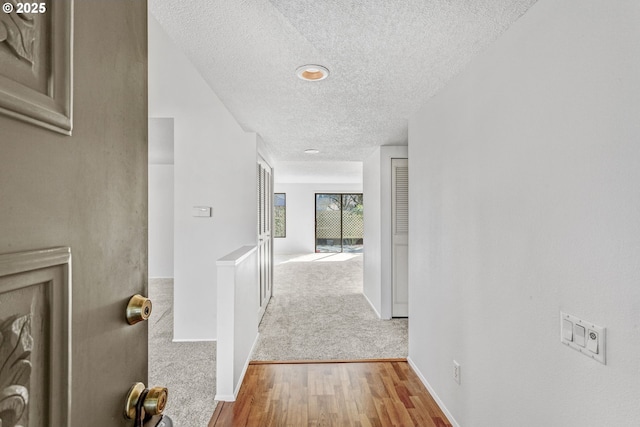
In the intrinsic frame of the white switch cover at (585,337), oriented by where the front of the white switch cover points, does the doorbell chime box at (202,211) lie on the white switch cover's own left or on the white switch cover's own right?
on the white switch cover's own right

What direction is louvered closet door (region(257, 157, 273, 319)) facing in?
to the viewer's right

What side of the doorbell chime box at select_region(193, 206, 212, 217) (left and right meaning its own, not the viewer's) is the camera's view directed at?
front

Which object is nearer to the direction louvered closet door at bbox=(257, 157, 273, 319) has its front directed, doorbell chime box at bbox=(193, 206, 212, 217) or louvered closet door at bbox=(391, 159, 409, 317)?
the louvered closet door

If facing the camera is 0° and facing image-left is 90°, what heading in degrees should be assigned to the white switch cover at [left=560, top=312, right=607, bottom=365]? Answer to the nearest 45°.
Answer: approximately 45°

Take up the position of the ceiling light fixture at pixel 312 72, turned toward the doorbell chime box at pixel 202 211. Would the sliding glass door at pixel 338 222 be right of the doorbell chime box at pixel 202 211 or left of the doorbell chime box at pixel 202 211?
right

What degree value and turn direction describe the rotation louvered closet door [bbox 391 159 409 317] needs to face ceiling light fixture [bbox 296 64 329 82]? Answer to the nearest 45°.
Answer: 0° — it already faces it

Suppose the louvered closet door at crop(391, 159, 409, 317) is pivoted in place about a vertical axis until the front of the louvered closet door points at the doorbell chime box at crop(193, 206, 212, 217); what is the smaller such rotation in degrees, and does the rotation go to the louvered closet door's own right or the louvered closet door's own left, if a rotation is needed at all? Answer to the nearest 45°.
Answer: approximately 45° to the louvered closet door's own right

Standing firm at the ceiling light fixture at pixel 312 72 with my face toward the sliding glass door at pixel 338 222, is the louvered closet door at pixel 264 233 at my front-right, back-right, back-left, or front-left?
front-left
